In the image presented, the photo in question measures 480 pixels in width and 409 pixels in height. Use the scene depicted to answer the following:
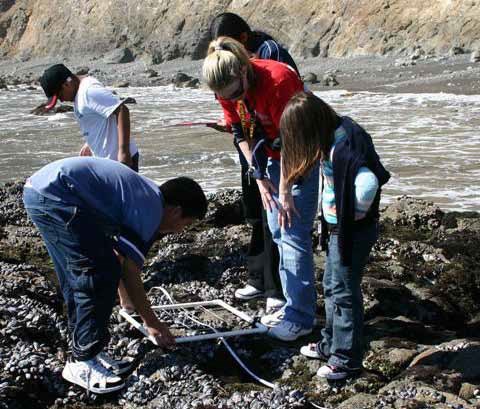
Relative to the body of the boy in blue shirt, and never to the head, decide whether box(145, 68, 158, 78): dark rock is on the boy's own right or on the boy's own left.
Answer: on the boy's own left

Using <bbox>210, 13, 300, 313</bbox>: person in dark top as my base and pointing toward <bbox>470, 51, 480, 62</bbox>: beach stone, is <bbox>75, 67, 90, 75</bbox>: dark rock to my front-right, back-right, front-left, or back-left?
front-left

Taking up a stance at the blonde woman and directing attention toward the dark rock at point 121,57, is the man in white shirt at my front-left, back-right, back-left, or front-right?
front-left

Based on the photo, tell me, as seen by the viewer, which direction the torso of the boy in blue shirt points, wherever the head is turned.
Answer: to the viewer's right

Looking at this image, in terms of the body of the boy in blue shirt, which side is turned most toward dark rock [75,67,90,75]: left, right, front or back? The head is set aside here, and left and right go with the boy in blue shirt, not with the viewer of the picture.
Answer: left

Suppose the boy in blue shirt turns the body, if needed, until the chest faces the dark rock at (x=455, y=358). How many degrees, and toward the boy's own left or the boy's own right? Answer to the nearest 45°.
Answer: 0° — they already face it

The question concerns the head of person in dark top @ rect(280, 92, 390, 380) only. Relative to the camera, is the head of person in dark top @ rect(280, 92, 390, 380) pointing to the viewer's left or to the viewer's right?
to the viewer's left
